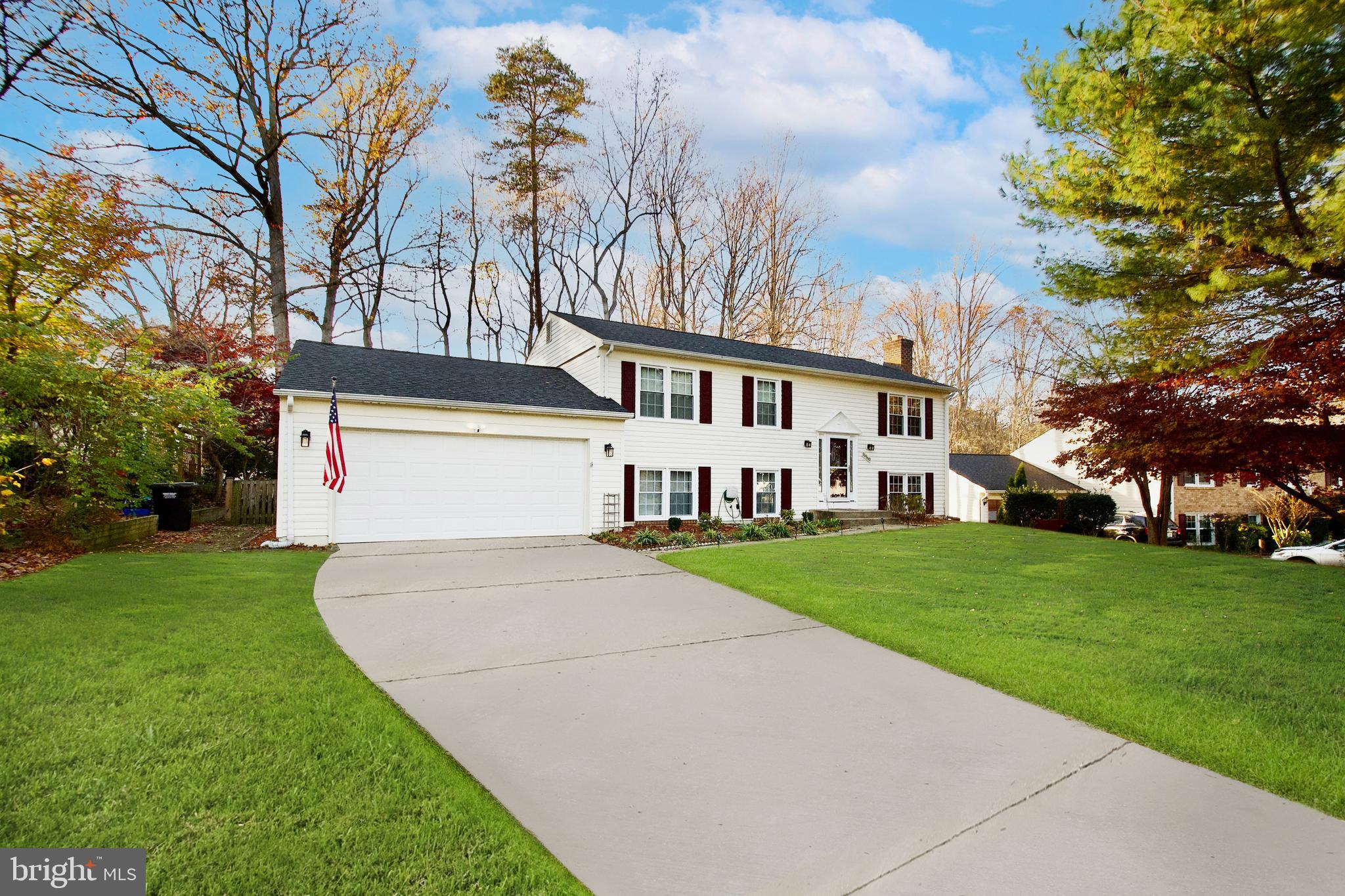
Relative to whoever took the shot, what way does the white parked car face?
facing to the left of the viewer

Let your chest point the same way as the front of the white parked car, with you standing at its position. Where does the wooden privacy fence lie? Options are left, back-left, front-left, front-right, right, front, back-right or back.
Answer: front-left

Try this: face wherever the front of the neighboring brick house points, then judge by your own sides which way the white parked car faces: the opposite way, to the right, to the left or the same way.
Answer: to the right

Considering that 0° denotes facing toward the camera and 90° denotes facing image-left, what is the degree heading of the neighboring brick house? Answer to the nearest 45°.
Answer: approximately 0°

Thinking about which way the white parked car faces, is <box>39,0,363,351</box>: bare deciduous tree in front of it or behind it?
in front

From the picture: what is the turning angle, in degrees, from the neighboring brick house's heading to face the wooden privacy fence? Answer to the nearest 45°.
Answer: approximately 45° to its right

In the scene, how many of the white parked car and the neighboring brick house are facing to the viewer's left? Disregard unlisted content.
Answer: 1

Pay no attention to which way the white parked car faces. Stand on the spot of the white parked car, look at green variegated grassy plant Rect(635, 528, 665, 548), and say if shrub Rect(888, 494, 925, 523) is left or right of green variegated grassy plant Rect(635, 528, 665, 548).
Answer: right
